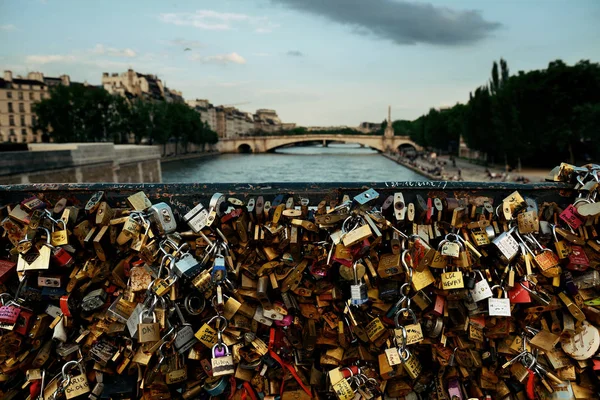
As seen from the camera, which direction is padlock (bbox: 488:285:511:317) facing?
toward the camera

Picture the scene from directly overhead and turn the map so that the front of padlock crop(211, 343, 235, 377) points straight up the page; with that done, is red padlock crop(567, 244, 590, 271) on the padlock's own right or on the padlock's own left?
on the padlock's own left

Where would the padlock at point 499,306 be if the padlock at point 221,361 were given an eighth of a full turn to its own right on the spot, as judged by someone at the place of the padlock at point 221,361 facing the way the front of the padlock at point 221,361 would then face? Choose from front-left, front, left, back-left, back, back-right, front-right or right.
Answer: back-left

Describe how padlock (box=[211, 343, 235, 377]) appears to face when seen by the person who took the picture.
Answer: facing the viewer

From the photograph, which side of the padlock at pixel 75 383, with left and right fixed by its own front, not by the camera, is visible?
front
